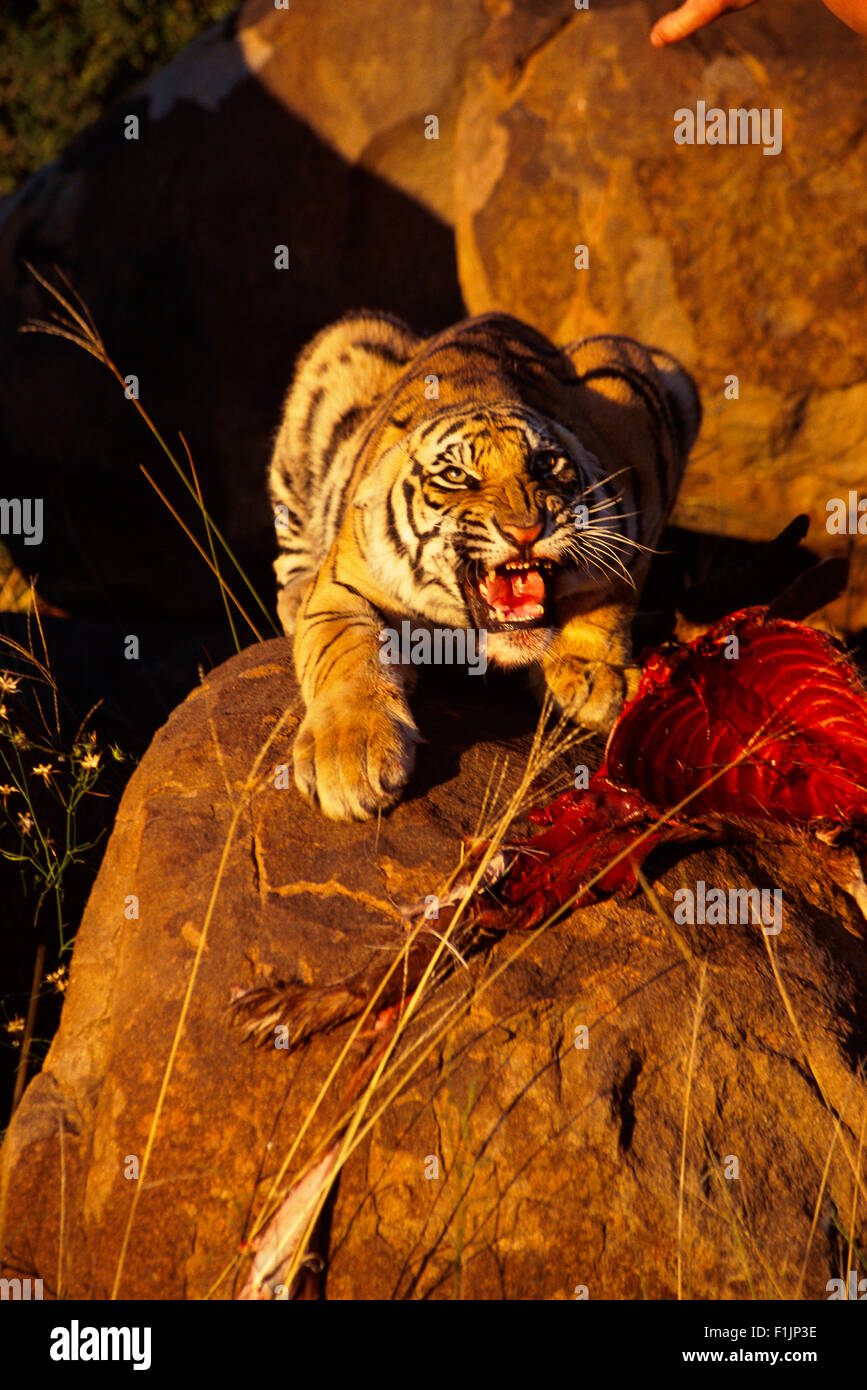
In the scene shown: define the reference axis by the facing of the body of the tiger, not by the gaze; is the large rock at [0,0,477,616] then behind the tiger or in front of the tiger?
behind

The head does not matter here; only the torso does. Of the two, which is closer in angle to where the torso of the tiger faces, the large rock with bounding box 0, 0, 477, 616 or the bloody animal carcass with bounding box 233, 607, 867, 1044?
the bloody animal carcass

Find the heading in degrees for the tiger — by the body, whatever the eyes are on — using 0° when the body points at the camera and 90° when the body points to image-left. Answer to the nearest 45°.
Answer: approximately 0°
